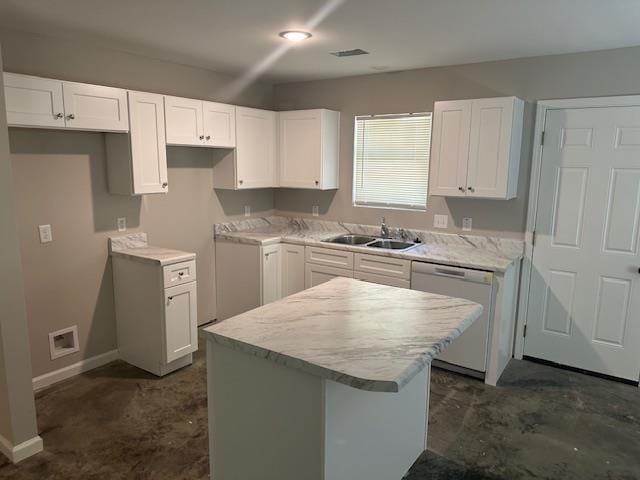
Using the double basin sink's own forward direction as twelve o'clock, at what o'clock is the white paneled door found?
The white paneled door is roughly at 8 o'clock from the double basin sink.

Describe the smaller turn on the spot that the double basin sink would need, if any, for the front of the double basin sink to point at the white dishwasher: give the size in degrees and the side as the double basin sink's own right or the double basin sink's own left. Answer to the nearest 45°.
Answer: approximately 90° to the double basin sink's own left

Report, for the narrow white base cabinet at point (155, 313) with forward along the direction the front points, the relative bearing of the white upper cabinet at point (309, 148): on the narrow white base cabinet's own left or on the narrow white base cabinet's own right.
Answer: on the narrow white base cabinet's own left

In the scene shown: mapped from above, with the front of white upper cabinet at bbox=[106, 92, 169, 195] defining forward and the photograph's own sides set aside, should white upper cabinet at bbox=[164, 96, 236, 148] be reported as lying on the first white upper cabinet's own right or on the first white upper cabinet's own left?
on the first white upper cabinet's own left

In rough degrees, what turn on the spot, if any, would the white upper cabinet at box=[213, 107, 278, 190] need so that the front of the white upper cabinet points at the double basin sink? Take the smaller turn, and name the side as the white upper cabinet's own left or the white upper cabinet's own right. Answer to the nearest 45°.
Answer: approximately 45° to the white upper cabinet's own left

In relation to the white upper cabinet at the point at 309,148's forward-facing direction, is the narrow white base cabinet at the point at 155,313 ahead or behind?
ahead

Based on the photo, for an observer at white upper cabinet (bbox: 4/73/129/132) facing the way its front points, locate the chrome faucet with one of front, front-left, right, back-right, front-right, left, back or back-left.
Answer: front-left

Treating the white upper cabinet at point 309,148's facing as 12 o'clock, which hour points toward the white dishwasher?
The white dishwasher is roughly at 9 o'clock from the white upper cabinet.

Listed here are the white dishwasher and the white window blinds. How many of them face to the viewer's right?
0
